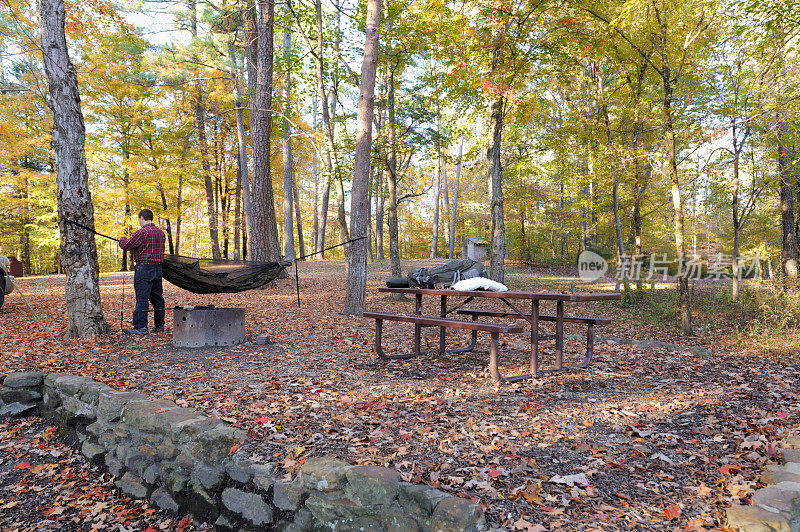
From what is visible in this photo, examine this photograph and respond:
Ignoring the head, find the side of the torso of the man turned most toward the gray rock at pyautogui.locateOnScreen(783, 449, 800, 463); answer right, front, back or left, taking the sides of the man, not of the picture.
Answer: back

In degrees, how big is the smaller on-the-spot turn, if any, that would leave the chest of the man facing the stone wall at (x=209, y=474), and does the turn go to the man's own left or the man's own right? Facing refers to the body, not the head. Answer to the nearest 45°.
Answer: approximately 135° to the man's own left

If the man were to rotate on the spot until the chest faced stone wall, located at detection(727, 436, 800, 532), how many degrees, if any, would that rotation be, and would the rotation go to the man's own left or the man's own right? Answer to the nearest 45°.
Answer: approximately 180°

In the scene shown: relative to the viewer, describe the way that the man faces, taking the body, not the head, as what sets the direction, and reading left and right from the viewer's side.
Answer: facing away from the viewer and to the left of the viewer

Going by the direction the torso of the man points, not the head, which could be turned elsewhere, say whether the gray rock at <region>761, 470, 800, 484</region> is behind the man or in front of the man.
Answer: behind

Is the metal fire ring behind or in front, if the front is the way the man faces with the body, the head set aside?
behind

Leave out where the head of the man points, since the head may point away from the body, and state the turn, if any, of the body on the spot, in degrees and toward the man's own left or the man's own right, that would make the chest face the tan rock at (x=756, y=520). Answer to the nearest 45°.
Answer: approximately 135° to the man's own left

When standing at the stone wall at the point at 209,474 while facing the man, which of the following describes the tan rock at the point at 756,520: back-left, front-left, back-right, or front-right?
back-right

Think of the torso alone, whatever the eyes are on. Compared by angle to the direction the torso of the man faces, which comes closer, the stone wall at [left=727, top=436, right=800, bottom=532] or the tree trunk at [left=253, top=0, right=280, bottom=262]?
the tree trunk

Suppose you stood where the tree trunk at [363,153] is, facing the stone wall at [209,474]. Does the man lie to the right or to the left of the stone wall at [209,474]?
right

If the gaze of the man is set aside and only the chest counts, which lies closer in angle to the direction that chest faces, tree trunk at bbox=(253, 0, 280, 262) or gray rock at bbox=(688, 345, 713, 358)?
the tree trunk

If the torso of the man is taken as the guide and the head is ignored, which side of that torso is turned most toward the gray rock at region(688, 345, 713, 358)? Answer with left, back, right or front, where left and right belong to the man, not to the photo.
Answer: back
